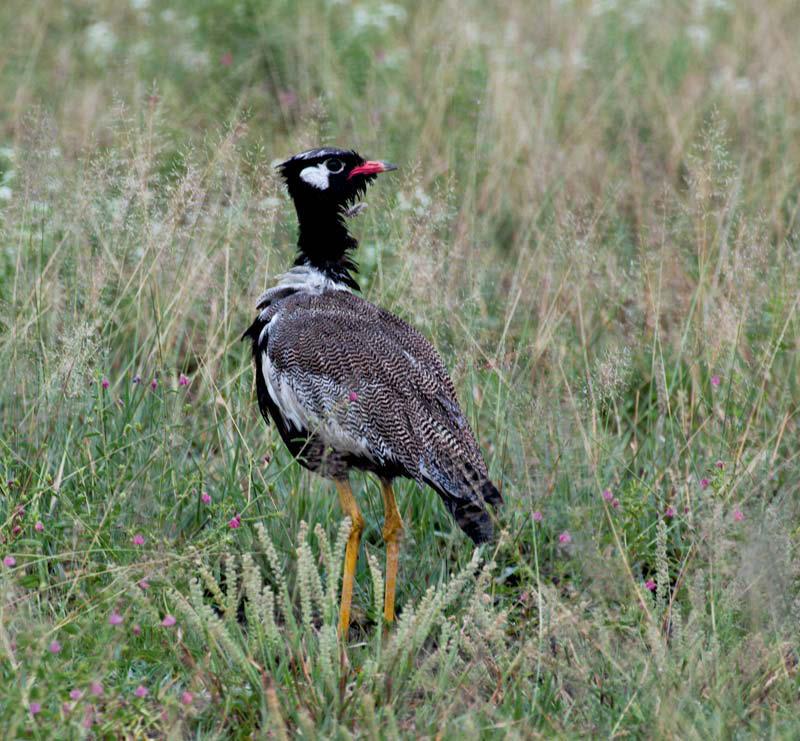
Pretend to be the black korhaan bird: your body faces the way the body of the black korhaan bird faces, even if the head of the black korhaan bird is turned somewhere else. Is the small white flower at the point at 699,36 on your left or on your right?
on your right

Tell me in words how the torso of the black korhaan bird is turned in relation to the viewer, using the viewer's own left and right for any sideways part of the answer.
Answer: facing to the left of the viewer
